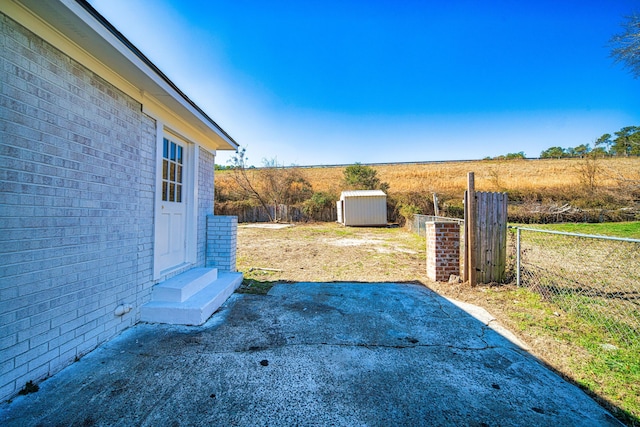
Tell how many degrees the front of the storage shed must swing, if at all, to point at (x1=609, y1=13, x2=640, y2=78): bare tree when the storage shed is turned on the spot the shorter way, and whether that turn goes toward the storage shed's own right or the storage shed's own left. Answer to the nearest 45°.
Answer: approximately 135° to the storage shed's own left

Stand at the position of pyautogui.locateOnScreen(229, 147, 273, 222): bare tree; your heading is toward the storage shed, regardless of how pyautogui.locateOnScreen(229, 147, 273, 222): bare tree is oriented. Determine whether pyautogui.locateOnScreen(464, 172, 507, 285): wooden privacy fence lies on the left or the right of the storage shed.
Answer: right

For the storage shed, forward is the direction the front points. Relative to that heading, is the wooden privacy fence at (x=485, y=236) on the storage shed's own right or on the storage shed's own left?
on the storage shed's own left
